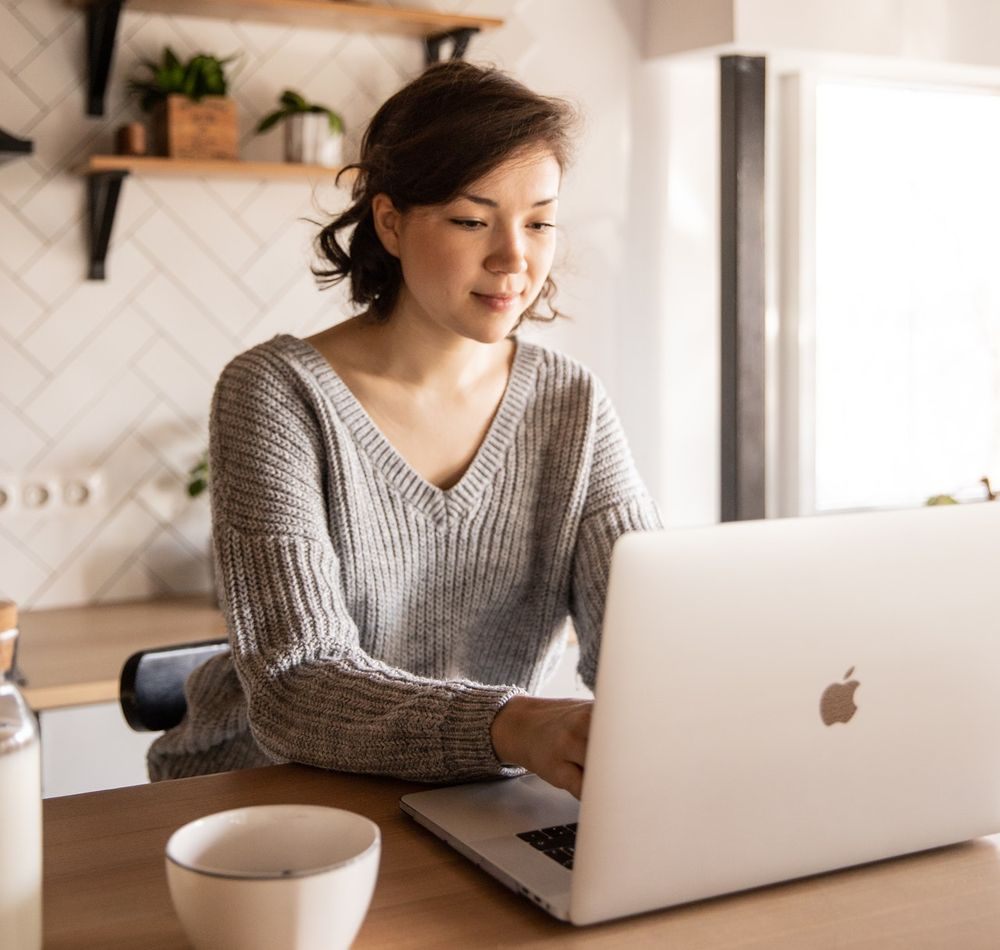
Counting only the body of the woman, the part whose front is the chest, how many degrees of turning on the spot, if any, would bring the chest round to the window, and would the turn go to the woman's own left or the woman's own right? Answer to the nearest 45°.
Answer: approximately 90° to the woman's own left

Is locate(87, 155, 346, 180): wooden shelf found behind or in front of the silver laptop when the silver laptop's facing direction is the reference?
in front

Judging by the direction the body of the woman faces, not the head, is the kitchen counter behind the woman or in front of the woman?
behind

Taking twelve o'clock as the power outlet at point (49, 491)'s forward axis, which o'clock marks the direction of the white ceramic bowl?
The white ceramic bowl is roughly at 12 o'clock from the power outlet.

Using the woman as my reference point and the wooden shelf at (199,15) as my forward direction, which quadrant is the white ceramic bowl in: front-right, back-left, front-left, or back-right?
back-left

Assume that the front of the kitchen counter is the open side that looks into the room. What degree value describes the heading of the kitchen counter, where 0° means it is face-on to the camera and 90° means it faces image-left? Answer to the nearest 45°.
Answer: approximately 0°

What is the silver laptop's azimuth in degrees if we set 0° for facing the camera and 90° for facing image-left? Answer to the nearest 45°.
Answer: approximately 135°
